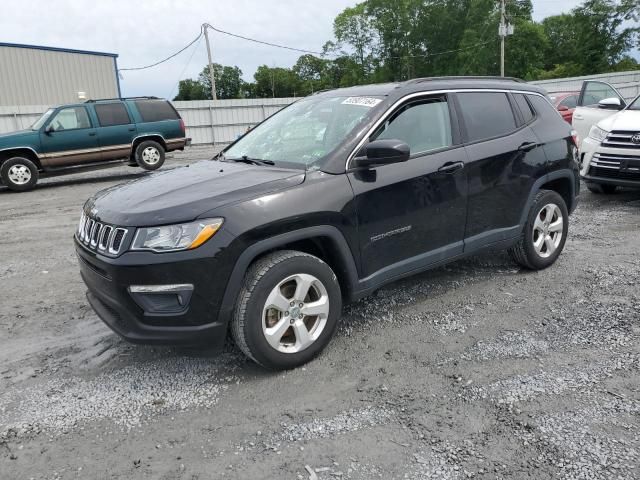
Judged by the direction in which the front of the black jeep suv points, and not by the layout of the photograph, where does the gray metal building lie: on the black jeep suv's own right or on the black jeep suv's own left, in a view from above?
on the black jeep suv's own right

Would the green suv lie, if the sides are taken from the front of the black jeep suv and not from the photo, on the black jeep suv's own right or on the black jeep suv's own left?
on the black jeep suv's own right

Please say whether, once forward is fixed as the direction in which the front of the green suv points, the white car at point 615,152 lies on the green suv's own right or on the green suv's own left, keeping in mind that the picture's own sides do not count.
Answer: on the green suv's own left

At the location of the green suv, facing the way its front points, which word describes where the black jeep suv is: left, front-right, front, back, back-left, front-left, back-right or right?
left

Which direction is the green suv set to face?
to the viewer's left

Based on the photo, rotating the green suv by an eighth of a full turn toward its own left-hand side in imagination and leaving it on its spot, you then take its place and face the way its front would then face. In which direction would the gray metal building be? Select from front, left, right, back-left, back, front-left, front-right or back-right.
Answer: back-right
